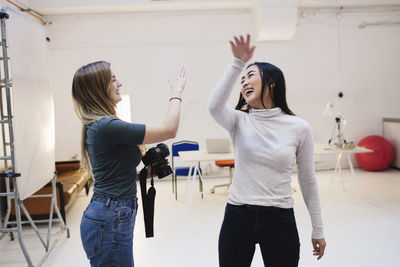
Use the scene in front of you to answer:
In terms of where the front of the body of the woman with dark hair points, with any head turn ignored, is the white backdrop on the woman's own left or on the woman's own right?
on the woman's own right

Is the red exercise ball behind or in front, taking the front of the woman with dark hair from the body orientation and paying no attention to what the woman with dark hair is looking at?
behind

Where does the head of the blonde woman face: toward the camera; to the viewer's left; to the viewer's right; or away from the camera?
to the viewer's right

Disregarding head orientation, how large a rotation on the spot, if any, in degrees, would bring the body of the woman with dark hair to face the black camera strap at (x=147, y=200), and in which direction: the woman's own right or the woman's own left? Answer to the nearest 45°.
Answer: approximately 90° to the woman's own right

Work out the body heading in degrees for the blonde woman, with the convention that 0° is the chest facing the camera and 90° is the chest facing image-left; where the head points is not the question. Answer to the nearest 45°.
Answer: approximately 270°

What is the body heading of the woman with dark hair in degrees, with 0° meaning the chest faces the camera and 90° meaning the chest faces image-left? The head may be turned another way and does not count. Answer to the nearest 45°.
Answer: approximately 0°

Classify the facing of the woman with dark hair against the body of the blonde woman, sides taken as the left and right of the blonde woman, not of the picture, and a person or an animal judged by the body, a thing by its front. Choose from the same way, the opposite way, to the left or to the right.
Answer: to the right

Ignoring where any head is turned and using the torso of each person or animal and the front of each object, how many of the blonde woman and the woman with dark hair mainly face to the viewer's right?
1

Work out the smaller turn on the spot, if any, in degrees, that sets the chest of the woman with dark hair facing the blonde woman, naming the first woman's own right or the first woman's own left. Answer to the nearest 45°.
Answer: approximately 90° to the first woman's own right
